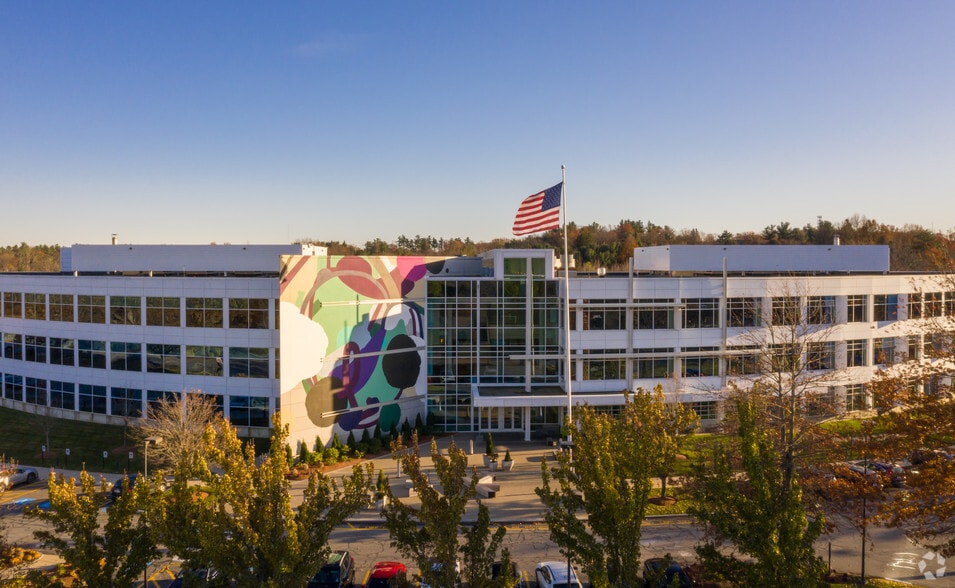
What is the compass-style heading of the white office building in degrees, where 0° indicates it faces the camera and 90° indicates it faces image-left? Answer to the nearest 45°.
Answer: approximately 0°

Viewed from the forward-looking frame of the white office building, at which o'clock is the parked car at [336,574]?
The parked car is roughly at 12 o'clock from the white office building.

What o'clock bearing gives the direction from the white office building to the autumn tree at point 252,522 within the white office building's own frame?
The autumn tree is roughly at 12 o'clock from the white office building.

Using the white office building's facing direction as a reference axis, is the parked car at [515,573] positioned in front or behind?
in front

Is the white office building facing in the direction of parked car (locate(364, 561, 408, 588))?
yes

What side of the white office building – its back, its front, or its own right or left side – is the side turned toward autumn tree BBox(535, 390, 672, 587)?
front

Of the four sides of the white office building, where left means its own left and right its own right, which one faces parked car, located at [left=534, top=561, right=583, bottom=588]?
front

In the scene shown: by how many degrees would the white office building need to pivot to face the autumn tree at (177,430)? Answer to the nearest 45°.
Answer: approximately 45° to its right
